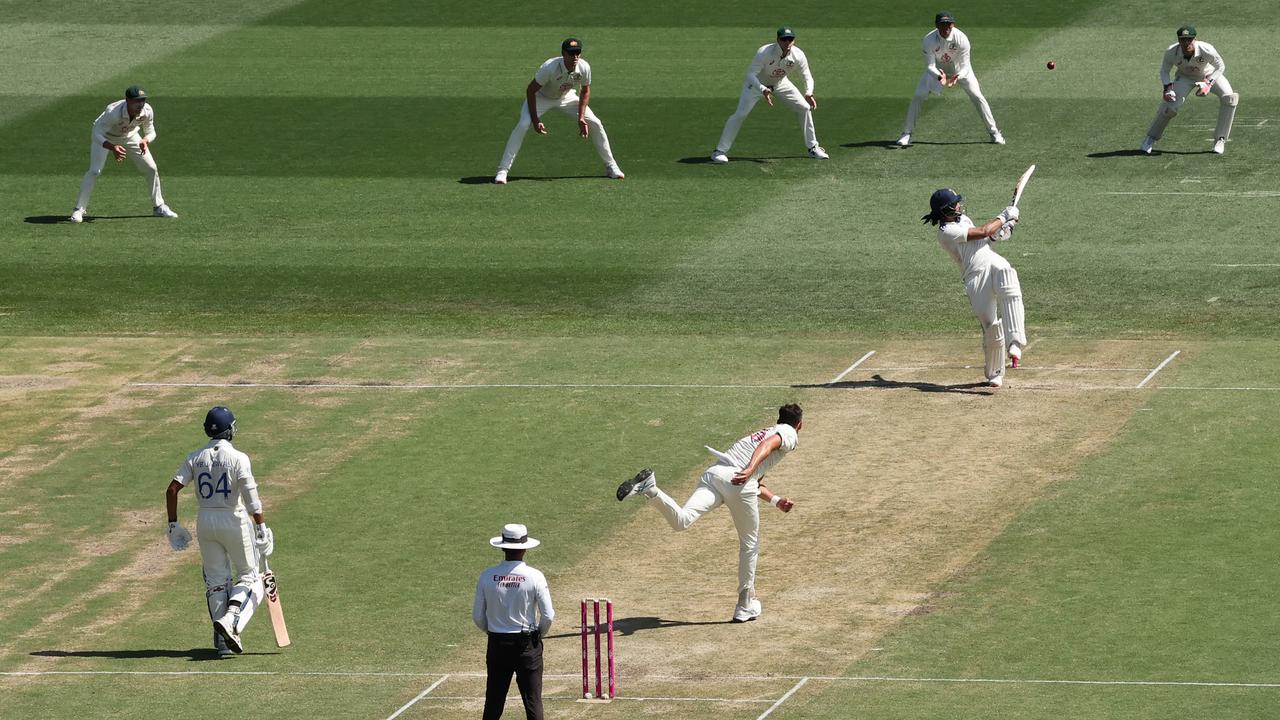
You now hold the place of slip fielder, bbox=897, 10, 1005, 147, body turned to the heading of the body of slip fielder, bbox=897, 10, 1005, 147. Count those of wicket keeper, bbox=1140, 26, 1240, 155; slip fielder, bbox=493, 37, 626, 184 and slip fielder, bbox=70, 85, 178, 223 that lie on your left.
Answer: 1

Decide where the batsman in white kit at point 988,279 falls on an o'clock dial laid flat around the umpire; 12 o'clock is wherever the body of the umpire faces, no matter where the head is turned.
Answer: The batsman in white kit is roughly at 1 o'clock from the umpire.

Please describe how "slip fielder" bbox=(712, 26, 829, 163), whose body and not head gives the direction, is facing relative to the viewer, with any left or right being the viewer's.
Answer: facing the viewer

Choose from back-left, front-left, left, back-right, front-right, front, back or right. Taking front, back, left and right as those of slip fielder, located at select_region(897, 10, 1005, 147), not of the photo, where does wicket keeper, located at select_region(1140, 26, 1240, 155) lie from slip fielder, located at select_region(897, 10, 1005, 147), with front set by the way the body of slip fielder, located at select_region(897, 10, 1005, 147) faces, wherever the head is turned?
left

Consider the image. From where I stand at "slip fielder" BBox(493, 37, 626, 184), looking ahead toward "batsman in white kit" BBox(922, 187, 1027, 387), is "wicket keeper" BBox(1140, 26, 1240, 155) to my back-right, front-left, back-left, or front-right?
front-left

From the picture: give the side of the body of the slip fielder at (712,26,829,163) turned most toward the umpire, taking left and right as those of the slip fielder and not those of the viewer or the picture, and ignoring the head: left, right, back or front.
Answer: front

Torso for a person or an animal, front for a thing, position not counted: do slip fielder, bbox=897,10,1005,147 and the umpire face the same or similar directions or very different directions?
very different directions

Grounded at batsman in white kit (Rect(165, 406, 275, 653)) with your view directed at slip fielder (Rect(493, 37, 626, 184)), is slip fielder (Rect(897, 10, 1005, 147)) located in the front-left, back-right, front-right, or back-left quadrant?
front-right

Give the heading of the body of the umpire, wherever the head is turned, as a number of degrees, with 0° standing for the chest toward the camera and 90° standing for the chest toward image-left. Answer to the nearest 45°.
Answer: approximately 180°

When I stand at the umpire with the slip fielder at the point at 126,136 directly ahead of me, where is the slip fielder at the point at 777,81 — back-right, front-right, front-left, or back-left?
front-right

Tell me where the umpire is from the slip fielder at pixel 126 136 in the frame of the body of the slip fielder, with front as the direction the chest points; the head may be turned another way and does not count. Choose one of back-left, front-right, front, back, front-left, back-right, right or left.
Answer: front-right

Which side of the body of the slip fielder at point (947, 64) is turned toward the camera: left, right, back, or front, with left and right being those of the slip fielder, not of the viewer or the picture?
front

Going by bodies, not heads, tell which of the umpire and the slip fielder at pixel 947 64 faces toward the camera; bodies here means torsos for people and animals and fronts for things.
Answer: the slip fielder

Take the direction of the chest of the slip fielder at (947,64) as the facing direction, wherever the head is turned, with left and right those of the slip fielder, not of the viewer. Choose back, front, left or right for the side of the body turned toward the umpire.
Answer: front

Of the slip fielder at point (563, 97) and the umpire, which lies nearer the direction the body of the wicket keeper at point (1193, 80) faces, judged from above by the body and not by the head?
the umpire

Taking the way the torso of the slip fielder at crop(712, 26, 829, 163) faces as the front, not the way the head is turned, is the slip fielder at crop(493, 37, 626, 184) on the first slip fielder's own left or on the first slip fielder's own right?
on the first slip fielder's own right

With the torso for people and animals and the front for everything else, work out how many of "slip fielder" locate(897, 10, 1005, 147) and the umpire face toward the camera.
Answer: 1

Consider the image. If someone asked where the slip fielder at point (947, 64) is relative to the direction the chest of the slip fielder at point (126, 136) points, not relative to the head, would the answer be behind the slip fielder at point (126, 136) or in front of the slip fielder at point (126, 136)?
in front

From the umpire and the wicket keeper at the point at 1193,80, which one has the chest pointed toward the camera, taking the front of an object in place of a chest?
the wicket keeper
